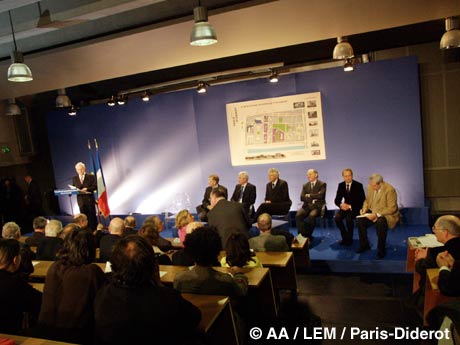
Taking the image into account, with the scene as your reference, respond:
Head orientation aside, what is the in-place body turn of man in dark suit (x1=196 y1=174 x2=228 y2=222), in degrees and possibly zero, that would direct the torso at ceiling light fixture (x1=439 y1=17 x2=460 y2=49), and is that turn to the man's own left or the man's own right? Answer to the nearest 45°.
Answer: approximately 90° to the man's own left

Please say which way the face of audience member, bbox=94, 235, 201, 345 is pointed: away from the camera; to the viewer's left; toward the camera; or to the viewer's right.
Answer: away from the camera

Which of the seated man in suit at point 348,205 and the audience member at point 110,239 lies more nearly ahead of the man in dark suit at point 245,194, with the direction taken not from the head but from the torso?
the audience member

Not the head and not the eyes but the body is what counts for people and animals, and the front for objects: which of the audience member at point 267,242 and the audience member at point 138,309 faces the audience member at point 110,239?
the audience member at point 138,309

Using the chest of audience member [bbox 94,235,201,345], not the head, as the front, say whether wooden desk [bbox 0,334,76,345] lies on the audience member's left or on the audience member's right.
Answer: on the audience member's left

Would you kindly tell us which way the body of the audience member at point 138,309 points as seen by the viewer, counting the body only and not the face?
away from the camera

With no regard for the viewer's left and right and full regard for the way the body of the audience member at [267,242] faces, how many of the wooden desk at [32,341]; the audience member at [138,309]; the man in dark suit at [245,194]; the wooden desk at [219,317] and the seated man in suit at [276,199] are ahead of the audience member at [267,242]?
2

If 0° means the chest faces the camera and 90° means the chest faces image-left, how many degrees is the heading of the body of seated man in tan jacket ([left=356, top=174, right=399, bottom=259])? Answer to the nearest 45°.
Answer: approximately 45°

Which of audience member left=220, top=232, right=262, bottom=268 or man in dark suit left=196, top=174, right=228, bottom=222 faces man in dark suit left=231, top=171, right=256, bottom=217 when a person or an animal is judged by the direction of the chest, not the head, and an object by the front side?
the audience member

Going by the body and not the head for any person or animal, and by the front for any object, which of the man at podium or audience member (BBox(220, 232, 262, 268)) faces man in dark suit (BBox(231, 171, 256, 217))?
the audience member

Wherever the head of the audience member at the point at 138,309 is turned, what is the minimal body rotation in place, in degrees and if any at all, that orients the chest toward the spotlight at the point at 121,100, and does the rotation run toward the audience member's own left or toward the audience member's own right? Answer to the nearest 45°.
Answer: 0° — they already face it

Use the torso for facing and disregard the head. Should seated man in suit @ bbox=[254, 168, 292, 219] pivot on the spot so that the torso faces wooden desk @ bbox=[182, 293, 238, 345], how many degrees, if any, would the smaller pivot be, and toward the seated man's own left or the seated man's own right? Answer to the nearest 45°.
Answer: approximately 45° to the seated man's own left

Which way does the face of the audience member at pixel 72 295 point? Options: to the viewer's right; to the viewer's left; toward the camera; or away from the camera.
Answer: away from the camera

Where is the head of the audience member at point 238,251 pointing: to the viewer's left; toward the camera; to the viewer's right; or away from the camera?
away from the camera
